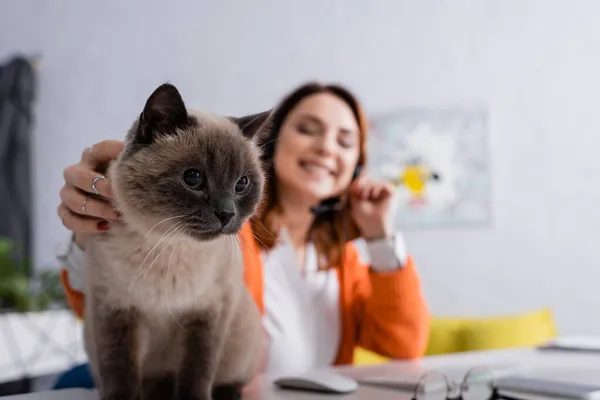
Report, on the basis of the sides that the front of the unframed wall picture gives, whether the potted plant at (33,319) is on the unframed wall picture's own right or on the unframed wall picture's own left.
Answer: on the unframed wall picture's own right

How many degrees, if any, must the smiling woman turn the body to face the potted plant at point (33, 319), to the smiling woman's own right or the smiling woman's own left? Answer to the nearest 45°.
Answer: approximately 135° to the smiling woman's own right

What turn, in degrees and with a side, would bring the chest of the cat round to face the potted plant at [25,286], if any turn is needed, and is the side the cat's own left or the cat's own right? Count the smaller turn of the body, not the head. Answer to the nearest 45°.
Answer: approximately 180°

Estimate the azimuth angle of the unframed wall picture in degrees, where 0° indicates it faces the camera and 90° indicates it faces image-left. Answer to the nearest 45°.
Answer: approximately 0°

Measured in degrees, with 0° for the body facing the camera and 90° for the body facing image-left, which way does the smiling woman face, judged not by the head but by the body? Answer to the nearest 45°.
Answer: approximately 0°

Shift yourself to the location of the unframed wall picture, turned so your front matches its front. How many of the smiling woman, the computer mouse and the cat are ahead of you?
3

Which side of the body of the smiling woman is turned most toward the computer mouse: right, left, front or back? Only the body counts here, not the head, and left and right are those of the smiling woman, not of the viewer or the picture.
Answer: front

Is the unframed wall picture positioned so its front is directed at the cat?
yes

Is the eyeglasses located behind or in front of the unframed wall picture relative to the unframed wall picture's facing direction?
in front
